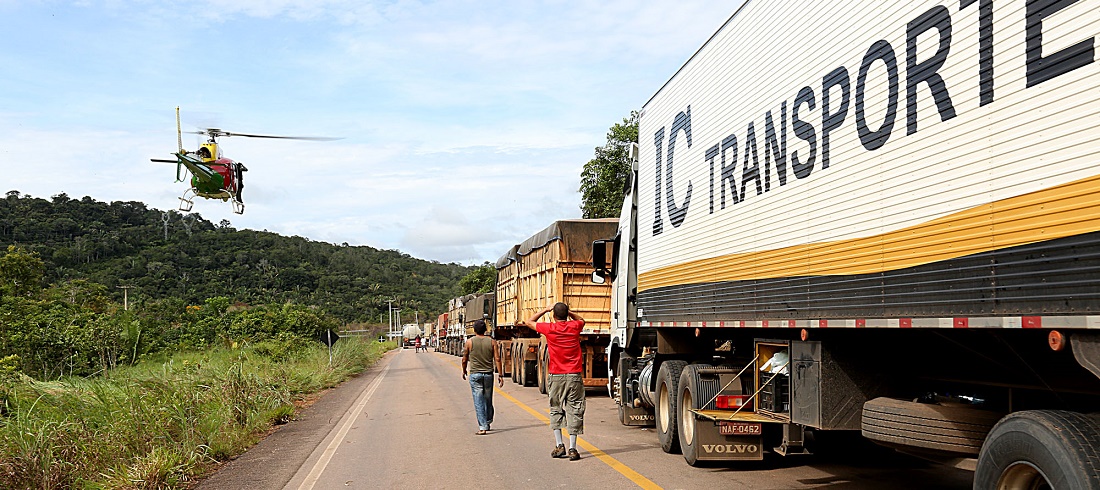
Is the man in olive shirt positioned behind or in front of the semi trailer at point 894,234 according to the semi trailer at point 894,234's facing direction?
in front

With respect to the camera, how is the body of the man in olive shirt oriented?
away from the camera

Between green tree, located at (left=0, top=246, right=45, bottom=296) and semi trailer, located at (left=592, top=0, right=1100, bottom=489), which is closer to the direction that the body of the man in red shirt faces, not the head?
the green tree

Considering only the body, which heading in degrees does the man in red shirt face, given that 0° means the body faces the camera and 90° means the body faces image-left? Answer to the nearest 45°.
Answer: approximately 180°

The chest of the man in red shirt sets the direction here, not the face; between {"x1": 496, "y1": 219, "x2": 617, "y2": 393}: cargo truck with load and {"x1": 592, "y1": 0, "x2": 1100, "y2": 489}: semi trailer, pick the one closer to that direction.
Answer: the cargo truck with load

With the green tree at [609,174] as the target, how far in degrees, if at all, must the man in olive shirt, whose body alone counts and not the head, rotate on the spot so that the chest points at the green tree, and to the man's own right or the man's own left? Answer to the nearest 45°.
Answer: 0° — they already face it

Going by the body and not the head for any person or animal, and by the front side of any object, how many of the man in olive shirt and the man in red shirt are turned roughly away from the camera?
2

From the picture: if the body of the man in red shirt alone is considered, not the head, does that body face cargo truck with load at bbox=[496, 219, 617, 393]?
yes

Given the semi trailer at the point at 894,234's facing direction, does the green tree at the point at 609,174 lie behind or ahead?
ahead

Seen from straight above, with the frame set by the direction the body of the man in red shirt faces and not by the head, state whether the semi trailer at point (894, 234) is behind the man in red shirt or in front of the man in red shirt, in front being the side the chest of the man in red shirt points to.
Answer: behind

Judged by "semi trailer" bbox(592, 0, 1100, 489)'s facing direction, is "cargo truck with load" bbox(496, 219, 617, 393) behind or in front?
in front

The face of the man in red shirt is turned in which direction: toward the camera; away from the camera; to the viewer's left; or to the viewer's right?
away from the camera
